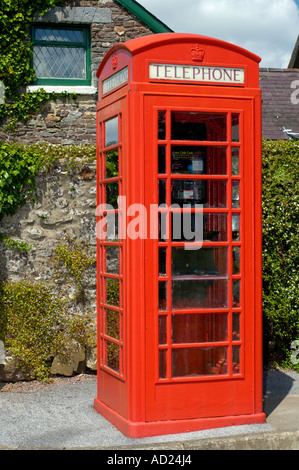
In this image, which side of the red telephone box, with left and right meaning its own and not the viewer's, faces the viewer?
front

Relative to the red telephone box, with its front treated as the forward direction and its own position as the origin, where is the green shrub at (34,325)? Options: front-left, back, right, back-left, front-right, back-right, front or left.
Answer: back-right
